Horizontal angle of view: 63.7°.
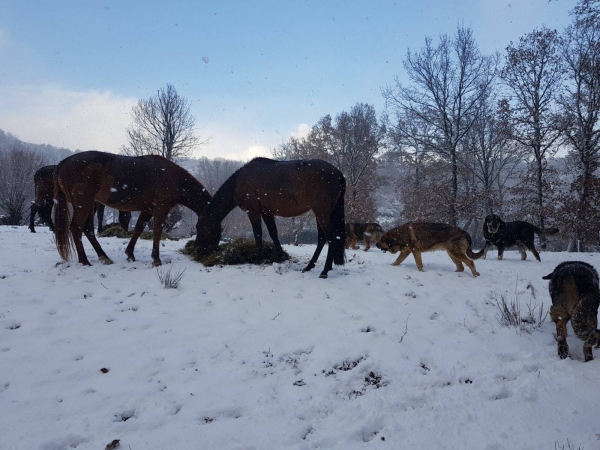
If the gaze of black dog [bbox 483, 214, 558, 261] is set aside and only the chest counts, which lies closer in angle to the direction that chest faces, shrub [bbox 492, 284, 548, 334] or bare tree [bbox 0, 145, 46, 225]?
the bare tree

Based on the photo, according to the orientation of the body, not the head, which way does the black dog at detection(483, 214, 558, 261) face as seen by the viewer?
to the viewer's left

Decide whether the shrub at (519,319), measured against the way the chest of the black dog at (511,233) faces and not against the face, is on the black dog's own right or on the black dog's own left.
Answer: on the black dog's own left

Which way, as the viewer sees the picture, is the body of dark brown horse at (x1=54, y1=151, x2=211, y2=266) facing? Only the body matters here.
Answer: to the viewer's right

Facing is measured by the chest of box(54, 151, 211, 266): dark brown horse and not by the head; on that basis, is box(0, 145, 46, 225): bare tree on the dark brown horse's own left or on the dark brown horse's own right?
on the dark brown horse's own left

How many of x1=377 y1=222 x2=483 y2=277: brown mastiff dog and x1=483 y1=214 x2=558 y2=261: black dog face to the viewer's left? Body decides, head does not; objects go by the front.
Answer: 2

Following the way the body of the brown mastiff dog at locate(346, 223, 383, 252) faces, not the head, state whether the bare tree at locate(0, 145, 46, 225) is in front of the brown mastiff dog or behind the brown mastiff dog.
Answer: behind

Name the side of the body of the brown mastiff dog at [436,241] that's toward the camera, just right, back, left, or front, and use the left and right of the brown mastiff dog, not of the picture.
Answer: left

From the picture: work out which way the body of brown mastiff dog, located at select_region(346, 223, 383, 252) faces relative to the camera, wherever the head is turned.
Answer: to the viewer's right
